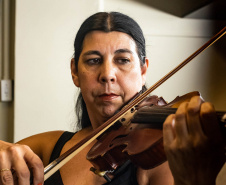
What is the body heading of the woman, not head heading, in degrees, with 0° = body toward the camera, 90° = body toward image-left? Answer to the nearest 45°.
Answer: approximately 0°

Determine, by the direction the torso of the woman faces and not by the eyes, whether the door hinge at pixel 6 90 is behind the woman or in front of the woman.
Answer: behind
